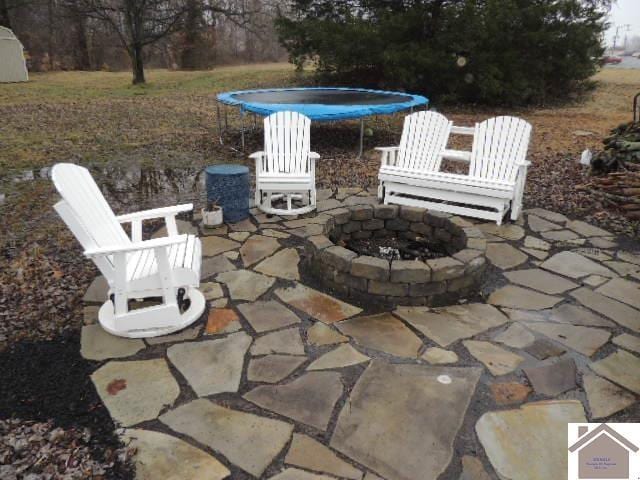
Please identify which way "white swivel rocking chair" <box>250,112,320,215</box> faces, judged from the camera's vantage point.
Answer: facing the viewer

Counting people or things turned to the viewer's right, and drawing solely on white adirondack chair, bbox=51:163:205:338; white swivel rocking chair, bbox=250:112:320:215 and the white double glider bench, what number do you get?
1

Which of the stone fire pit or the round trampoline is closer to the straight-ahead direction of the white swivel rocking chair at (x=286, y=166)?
the stone fire pit

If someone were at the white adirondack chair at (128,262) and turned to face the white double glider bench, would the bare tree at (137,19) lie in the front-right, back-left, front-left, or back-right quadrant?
front-left

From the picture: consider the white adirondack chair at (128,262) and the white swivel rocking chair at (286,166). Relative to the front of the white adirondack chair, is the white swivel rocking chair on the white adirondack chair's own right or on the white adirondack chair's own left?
on the white adirondack chair's own left

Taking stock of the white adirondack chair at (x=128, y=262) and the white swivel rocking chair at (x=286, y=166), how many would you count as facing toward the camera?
1

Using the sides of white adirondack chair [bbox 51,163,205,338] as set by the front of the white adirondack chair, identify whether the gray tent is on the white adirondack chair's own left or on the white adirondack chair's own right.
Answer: on the white adirondack chair's own left

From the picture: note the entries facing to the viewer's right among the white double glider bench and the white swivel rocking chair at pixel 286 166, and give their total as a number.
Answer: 0

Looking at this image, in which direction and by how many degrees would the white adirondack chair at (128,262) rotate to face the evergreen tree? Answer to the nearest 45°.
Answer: approximately 45° to its left

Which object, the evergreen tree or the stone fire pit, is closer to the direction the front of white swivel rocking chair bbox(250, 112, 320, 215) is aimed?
the stone fire pit

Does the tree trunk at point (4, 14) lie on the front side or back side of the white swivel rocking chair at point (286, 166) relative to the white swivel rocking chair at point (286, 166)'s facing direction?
on the back side

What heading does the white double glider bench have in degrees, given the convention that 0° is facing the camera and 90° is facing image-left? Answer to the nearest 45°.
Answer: approximately 45°

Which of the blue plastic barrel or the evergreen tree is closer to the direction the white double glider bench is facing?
the blue plastic barrel

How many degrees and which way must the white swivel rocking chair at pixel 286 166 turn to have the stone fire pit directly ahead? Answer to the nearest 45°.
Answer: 0° — it already faces it

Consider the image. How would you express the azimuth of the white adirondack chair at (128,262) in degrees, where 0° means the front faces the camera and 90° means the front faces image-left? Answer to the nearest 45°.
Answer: approximately 270°

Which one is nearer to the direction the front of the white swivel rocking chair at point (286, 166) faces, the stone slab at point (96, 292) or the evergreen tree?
the stone slab

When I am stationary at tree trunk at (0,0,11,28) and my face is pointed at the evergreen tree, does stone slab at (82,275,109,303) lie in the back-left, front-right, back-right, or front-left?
front-right

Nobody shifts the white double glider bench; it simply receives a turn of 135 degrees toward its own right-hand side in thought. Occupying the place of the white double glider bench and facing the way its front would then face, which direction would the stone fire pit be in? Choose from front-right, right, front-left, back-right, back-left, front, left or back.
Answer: back

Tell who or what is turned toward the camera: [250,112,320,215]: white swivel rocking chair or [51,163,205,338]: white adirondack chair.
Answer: the white swivel rocking chair
